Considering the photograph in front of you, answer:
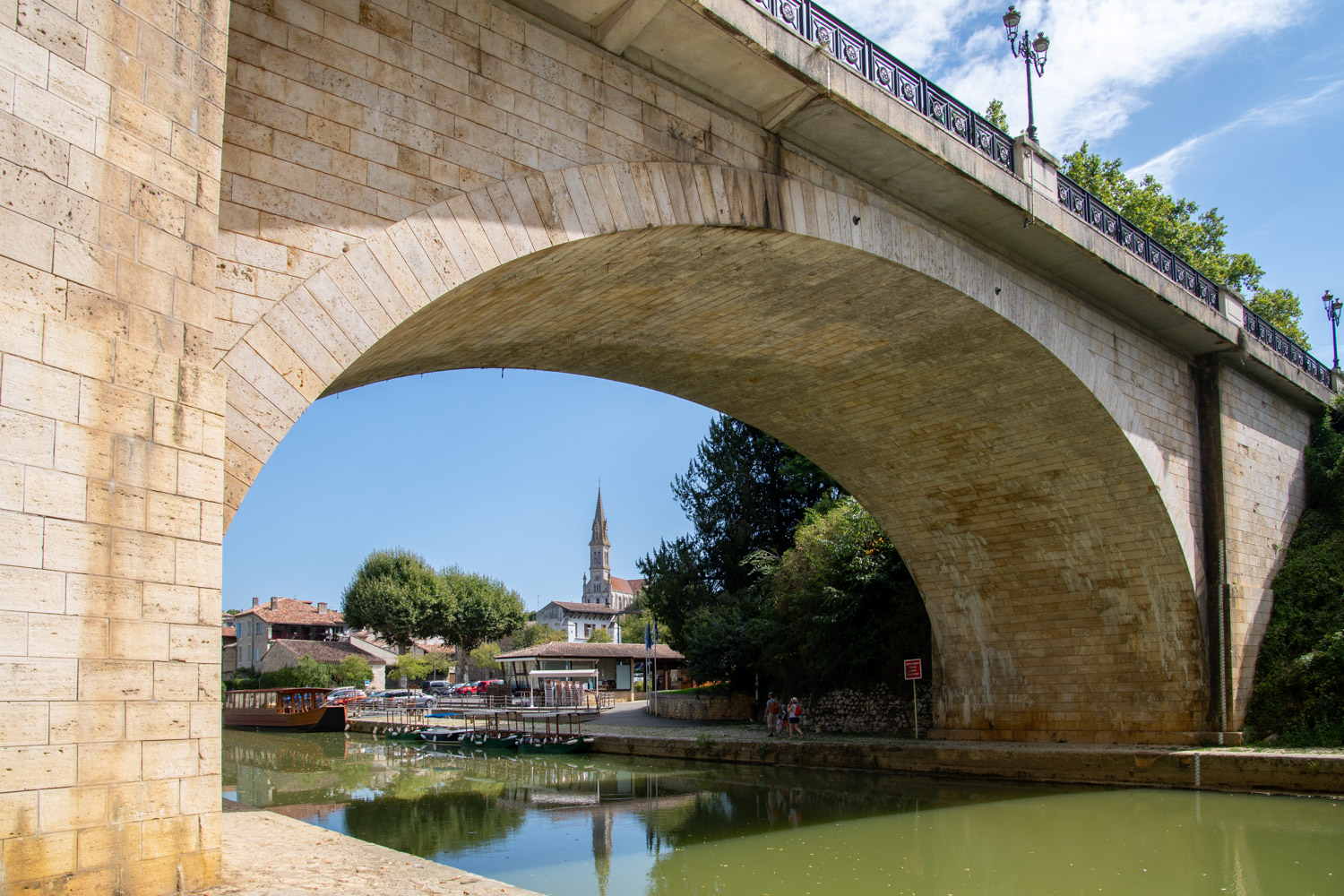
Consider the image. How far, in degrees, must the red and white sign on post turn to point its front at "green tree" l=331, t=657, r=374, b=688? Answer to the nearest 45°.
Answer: approximately 135° to its right

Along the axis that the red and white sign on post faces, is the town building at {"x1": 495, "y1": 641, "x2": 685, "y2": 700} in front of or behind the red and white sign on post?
behind

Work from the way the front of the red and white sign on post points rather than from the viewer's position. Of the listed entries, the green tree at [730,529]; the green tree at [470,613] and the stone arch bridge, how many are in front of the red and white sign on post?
1

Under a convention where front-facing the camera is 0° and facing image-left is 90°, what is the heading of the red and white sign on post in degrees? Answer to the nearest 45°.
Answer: approximately 0°

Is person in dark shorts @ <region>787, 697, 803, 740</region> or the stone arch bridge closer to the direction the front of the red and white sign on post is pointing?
the stone arch bridge
